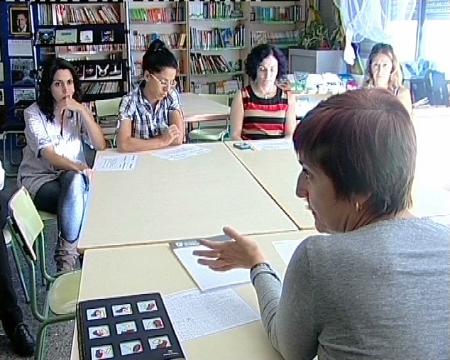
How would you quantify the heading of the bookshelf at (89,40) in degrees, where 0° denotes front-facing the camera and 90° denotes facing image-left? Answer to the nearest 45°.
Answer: approximately 0°

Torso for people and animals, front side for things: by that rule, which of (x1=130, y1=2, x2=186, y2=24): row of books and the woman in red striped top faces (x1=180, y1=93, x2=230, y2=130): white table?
the row of books

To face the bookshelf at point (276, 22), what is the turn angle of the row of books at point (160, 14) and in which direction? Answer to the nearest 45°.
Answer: approximately 90° to its left

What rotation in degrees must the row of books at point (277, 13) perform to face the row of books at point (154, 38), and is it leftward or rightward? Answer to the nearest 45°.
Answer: approximately 90° to its right

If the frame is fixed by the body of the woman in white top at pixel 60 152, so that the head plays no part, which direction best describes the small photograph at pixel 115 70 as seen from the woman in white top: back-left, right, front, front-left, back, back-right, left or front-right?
back-left

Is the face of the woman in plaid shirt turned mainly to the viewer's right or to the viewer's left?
to the viewer's right

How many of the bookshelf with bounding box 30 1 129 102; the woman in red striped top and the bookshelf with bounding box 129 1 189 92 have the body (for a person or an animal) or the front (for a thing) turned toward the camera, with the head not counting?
3

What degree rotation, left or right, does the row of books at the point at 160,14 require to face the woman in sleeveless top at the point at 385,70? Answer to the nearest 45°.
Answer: approximately 45° to its left

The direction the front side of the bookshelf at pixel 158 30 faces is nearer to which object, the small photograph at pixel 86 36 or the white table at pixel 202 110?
the white table

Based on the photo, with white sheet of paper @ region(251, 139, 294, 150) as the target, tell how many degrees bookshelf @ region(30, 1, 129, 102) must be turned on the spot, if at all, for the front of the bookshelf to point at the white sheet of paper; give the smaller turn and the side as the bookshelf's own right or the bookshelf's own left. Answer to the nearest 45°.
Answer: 0° — it already faces it

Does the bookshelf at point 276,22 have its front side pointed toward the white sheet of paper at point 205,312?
yes

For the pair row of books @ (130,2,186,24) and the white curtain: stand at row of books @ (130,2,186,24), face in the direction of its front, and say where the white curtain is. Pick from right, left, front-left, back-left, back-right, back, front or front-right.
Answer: front-left

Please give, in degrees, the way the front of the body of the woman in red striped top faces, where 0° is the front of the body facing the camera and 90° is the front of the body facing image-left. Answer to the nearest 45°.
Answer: approximately 0°
